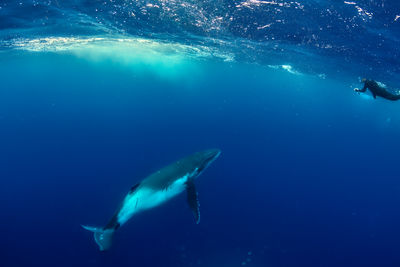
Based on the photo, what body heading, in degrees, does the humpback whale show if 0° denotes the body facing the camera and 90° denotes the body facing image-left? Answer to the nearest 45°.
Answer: approximately 270°
